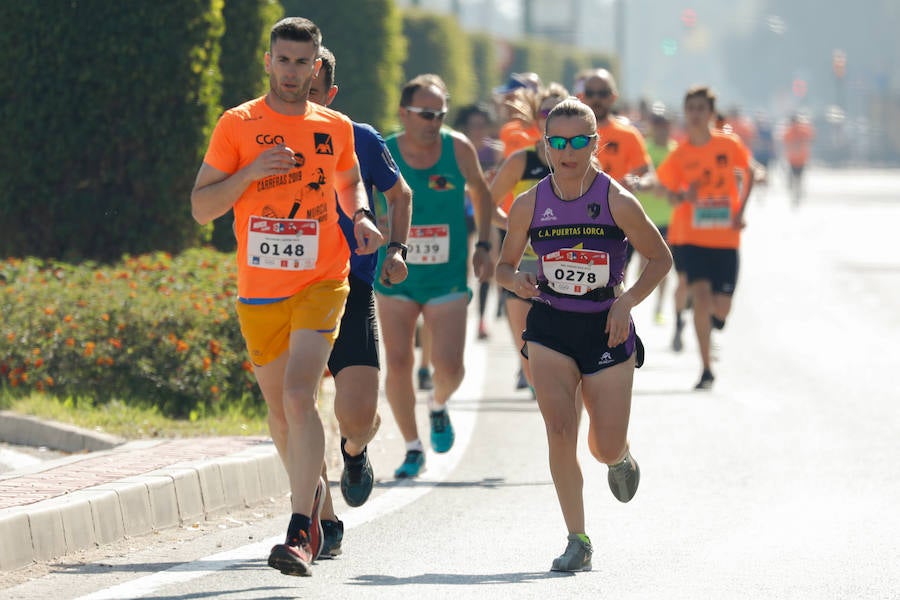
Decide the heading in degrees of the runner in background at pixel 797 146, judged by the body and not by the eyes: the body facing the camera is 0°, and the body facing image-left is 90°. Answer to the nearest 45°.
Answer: approximately 0°

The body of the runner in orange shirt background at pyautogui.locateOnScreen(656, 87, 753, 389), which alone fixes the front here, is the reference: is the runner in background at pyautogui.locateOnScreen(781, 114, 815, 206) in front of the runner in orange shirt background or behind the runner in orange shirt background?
behind

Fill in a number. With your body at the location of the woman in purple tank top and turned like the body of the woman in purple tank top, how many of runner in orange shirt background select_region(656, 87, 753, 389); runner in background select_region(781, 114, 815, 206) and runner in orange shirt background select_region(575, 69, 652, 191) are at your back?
3

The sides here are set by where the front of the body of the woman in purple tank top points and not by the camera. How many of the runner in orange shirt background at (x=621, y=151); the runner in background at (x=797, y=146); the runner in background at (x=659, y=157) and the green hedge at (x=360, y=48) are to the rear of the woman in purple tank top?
4

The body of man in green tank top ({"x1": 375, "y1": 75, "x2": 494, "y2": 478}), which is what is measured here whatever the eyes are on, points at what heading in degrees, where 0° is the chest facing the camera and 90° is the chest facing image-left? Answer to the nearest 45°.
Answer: approximately 0°
